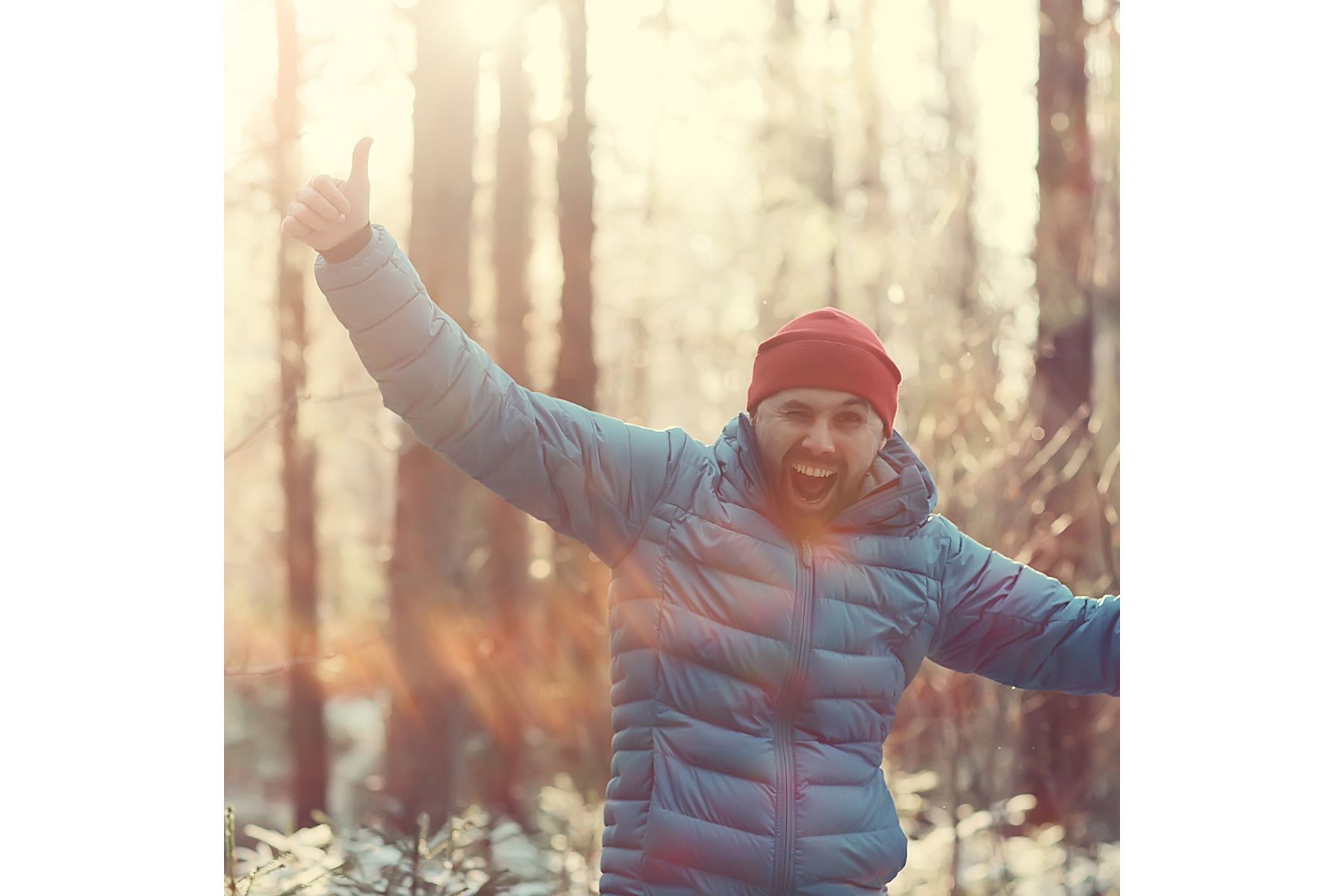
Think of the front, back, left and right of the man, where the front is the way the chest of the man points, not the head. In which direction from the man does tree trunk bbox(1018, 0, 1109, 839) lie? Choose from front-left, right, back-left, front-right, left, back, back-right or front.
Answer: back-left

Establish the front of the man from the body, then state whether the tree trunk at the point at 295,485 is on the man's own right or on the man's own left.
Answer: on the man's own right

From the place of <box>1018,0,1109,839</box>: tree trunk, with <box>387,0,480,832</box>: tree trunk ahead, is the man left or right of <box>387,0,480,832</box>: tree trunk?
left
